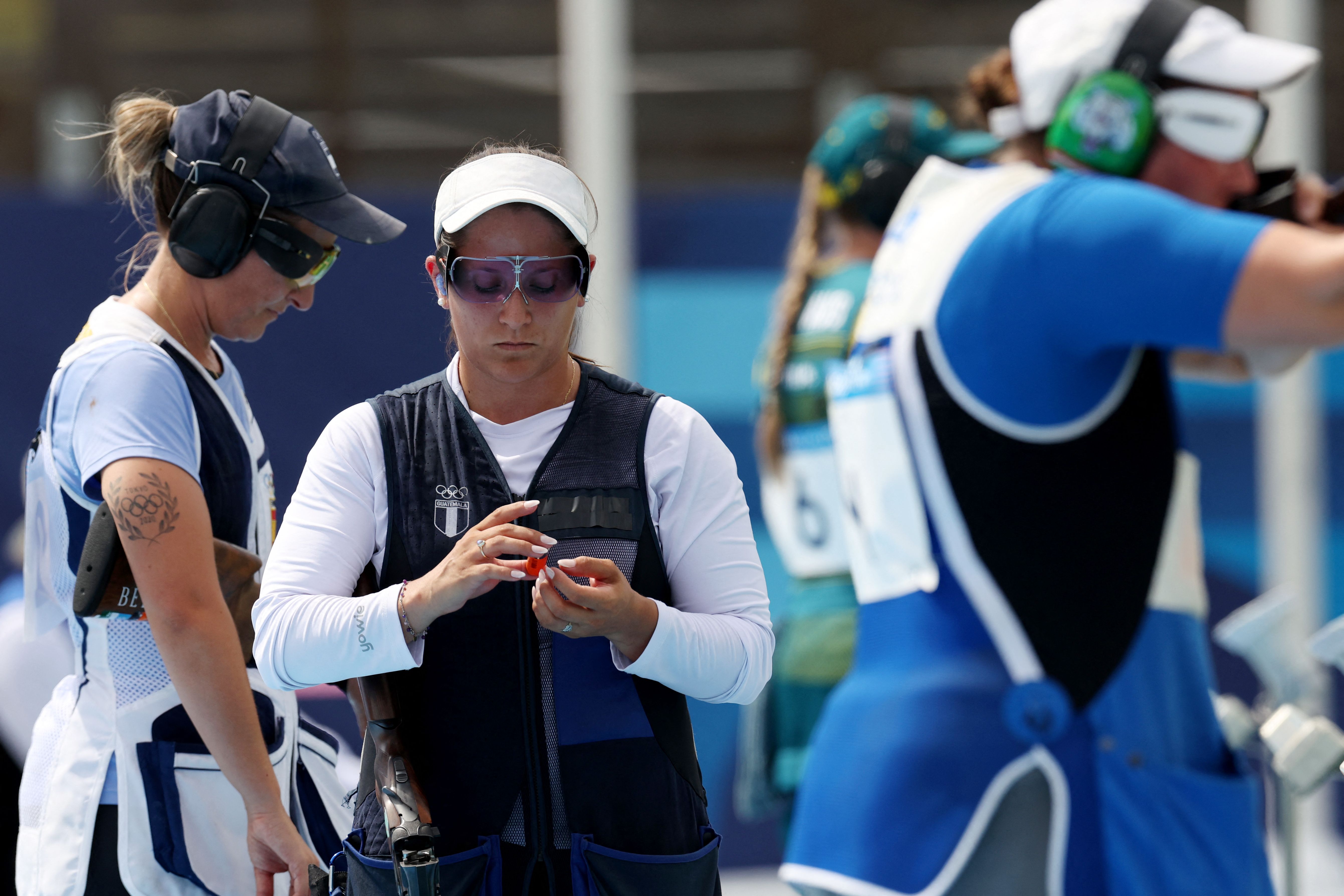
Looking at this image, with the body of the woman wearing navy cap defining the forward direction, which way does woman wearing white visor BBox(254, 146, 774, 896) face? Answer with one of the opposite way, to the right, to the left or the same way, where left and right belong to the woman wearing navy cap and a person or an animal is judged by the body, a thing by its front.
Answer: to the right

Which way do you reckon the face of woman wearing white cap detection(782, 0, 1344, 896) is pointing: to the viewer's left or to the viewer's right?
to the viewer's right

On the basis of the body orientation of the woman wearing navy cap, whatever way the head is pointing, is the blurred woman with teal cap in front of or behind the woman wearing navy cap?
in front

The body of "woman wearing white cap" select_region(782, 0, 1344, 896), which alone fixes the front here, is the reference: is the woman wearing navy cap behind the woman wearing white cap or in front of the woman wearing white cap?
behind

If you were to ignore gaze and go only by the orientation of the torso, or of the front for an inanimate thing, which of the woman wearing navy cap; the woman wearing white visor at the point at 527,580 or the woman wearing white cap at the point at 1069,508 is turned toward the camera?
the woman wearing white visor at the point at 527,580

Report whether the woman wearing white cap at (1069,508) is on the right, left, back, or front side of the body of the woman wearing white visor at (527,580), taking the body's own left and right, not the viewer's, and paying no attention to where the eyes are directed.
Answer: left

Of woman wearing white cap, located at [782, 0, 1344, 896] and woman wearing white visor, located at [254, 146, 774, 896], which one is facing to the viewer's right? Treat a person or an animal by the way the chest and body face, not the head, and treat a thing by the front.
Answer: woman wearing white cap, located at [782, 0, 1344, 896]

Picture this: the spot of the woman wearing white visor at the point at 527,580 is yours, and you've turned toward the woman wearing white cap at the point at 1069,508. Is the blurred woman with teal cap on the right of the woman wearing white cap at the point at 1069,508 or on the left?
left

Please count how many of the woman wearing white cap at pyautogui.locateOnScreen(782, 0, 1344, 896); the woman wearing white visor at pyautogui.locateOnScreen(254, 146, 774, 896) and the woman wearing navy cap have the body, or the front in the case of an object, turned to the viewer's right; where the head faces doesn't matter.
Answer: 2

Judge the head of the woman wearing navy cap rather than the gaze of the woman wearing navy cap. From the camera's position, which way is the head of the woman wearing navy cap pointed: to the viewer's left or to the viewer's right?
to the viewer's right

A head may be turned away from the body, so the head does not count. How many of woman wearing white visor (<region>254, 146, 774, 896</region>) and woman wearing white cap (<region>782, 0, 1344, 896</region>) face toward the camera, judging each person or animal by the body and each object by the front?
1

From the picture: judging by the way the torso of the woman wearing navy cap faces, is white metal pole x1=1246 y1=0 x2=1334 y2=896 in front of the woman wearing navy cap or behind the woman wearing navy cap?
in front

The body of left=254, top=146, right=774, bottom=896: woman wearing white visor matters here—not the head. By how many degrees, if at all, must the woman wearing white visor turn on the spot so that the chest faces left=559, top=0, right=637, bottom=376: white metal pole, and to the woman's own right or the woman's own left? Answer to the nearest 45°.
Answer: approximately 180°

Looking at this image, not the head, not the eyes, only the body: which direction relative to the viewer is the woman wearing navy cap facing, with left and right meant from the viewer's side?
facing to the right of the viewer

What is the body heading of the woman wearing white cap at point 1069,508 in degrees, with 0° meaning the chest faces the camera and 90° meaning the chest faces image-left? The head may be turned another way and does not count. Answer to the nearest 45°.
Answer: approximately 270°

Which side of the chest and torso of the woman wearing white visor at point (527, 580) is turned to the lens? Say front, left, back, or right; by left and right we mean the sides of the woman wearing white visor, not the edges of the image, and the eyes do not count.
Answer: front
